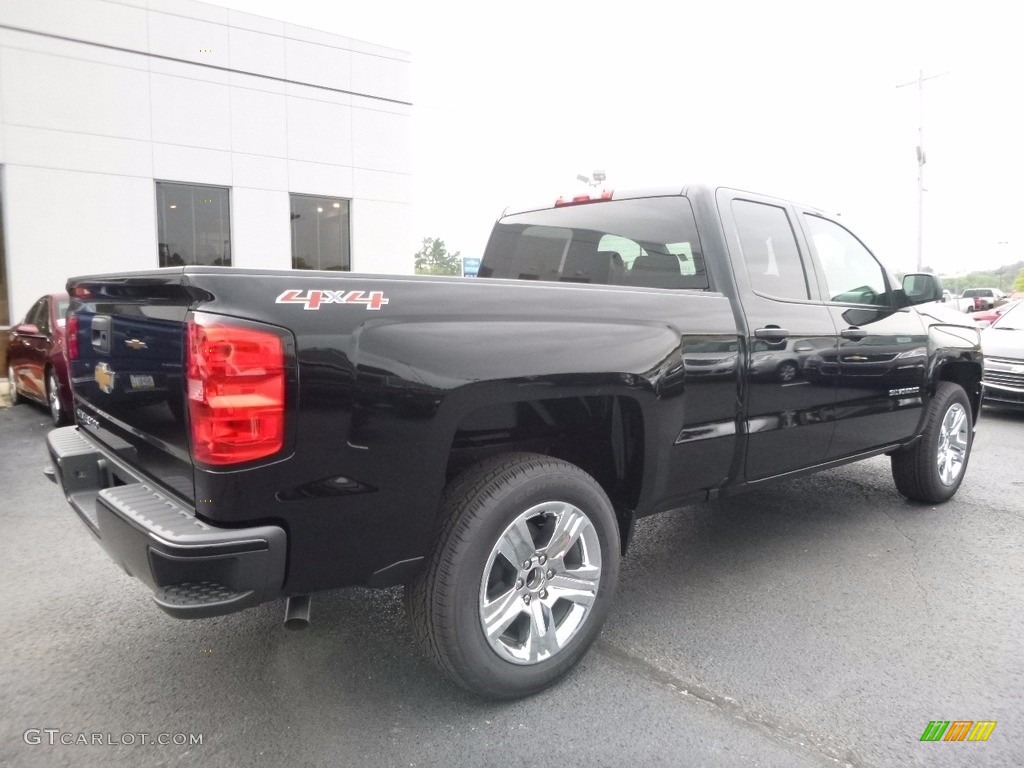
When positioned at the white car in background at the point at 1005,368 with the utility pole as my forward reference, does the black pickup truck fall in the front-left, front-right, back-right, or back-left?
back-left

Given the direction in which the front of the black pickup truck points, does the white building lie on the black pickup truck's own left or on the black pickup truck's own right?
on the black pickup truck's own left

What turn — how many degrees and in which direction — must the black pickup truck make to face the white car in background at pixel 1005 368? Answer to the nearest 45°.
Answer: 0° — it already faces it

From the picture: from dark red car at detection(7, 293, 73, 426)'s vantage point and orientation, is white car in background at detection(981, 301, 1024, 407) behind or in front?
behind

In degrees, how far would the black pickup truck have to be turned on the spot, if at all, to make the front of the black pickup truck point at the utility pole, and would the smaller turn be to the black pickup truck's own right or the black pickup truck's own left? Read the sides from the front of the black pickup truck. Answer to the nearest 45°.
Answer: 0° — it already faces it

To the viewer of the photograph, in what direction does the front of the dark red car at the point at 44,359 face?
facing away from the viewer and to the left of the viewer

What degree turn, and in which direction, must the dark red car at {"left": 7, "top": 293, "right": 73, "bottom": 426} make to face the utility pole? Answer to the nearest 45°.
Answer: approximately 135° to its right

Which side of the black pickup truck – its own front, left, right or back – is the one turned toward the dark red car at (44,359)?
left

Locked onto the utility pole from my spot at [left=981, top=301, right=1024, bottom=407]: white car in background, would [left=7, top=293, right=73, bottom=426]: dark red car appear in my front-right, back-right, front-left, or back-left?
back-left

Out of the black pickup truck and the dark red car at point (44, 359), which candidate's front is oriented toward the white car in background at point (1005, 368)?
the black pickup truck

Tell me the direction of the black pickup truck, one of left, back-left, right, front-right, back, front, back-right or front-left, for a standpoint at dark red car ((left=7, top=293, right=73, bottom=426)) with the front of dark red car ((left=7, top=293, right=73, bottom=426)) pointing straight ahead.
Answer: back-left

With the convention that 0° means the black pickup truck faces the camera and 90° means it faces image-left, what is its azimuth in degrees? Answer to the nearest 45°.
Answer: approximately 225°

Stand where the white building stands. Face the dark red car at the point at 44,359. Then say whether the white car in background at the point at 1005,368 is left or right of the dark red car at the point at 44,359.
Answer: left

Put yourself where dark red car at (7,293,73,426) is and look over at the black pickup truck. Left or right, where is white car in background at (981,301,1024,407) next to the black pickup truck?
left

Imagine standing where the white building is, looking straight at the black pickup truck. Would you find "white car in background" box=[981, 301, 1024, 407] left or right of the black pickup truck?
left

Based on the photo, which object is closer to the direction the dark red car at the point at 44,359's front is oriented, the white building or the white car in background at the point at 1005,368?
the white building
